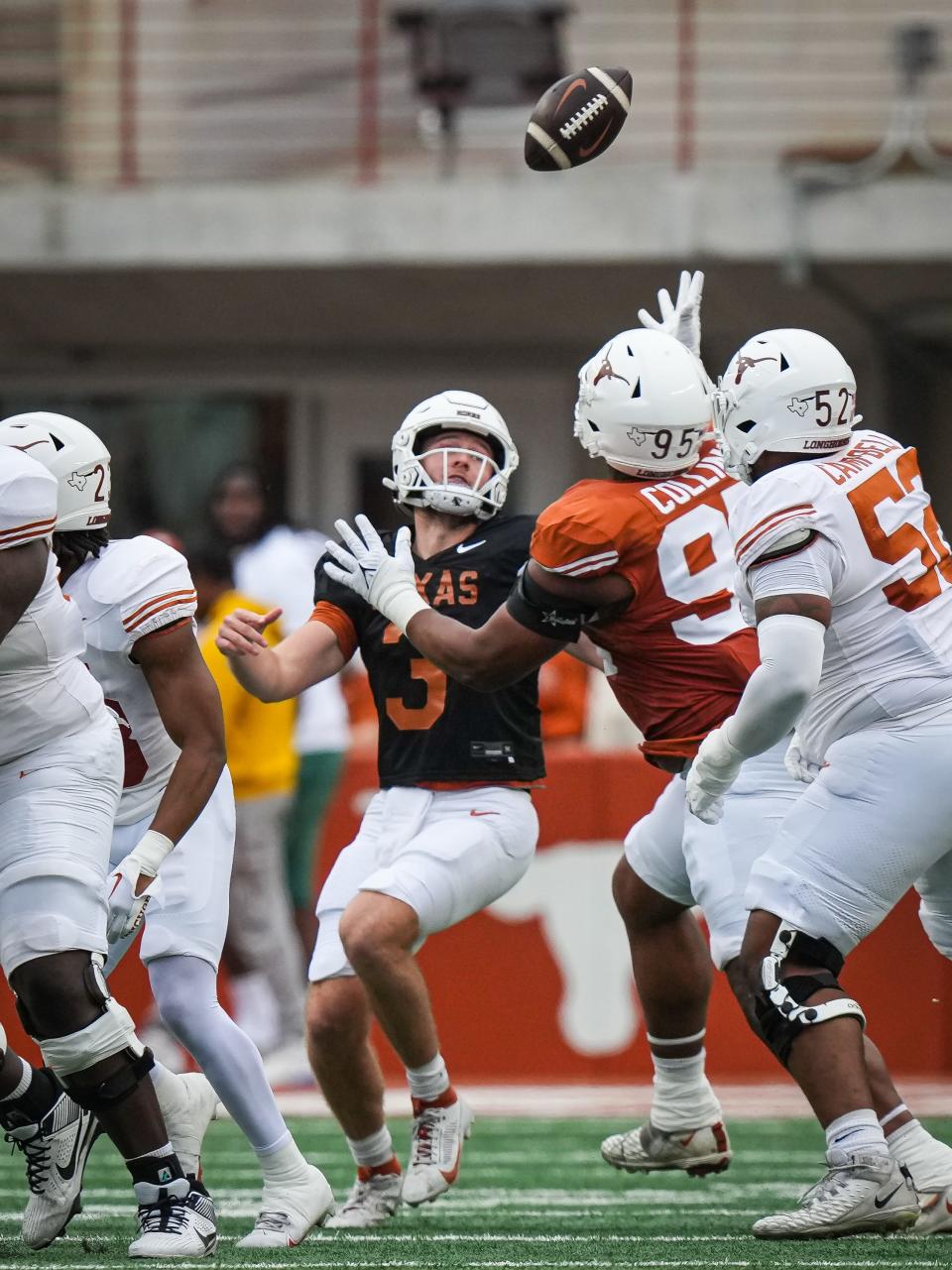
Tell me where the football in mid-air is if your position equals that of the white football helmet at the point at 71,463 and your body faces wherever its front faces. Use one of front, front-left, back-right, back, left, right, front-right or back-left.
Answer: back-right

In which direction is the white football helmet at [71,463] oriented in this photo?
to the viewer's left

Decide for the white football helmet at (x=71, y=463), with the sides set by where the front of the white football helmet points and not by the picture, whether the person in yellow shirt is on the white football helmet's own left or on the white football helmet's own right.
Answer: on the white football helmet's own right
